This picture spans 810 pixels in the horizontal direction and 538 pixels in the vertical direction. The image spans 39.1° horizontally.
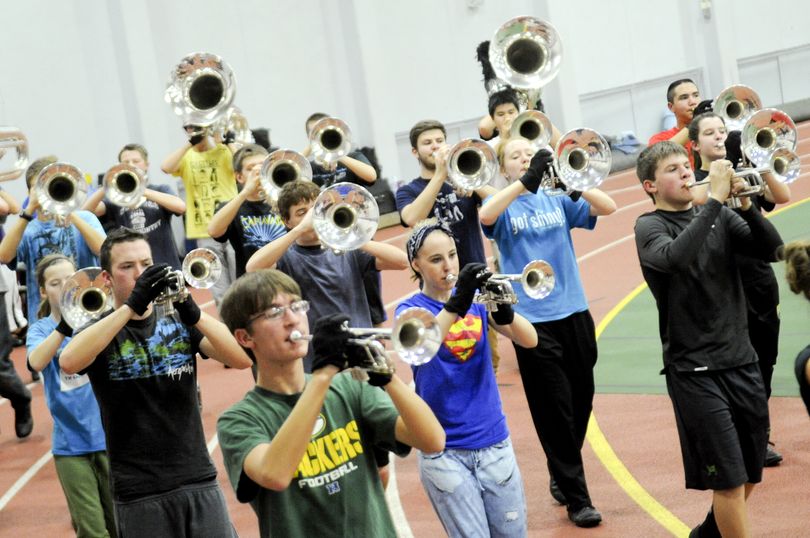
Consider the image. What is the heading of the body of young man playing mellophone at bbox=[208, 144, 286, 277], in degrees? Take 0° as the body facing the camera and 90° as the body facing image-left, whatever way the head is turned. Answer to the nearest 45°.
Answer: approximately 315°

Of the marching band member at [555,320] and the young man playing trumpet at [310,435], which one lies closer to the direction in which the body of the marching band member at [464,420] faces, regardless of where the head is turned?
the young man playing trumpet

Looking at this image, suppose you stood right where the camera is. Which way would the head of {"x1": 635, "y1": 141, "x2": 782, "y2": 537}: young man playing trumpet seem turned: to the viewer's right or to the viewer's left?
to the viewer's right

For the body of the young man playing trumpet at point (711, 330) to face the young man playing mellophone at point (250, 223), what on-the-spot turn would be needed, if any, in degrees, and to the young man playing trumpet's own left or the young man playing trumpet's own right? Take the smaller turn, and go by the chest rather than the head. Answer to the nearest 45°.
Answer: approximately 180°

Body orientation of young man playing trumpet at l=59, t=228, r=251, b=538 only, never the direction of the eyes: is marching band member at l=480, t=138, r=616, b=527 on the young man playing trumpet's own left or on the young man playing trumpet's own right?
on the young man playing trumpet's own left

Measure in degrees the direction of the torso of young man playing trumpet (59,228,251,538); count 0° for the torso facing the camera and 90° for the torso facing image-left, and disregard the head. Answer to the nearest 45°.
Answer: approximately 315°

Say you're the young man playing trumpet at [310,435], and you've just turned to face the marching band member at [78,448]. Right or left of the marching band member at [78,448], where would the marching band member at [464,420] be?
right

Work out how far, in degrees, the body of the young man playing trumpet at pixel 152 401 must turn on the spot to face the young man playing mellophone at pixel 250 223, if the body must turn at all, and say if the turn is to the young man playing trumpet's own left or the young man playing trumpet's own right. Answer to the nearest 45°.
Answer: approximately 135° to the young man playing trumpet's own left

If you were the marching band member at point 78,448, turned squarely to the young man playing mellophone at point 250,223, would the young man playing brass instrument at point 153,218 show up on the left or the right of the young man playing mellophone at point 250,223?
left

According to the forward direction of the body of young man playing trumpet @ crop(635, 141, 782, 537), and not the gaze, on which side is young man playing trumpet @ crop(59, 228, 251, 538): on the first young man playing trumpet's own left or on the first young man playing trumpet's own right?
on the first young man playing trumpet's own right

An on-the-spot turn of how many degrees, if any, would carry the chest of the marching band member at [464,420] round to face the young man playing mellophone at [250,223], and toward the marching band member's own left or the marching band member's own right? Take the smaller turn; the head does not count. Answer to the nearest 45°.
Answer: approximately 180°
